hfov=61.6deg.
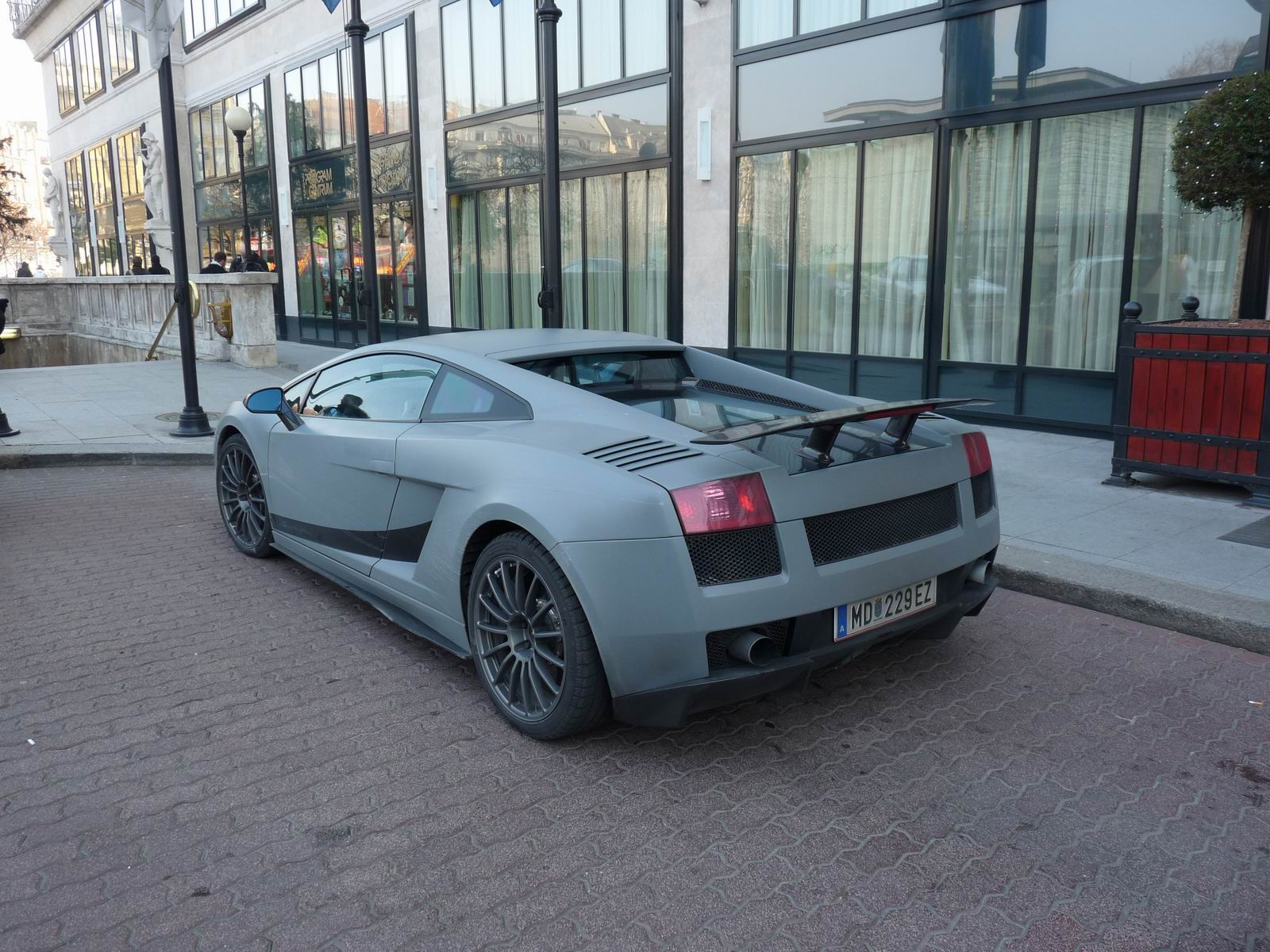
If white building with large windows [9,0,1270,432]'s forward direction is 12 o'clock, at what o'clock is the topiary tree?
The topiary tree is roughly at 10 o'clock from the white building with large windows.

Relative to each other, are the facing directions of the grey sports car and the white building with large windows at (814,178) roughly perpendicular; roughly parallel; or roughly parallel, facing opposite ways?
roughly perpendicular

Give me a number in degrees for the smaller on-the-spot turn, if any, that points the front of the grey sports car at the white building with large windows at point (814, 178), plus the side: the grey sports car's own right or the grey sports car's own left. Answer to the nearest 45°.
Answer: approximately 45° to the grey sports car's own right

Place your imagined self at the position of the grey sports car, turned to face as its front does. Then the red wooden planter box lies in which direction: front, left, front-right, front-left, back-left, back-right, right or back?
right

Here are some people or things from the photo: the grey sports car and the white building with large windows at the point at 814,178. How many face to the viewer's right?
0

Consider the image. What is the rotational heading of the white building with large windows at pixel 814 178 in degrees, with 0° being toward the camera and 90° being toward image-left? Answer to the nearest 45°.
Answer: approximately 45°

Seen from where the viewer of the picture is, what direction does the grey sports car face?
facing away from the viewer and to the left of the viewer

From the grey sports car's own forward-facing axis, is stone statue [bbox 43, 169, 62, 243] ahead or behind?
ahead

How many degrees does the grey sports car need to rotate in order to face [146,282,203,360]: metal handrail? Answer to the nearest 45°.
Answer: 0° — it already faces it

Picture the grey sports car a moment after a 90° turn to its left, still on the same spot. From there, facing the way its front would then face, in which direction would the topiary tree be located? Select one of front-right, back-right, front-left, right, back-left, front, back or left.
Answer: back

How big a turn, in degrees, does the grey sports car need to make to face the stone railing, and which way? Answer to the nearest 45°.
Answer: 0° — it already faces it

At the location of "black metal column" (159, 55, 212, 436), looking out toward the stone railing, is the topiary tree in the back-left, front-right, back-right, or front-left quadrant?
back-right

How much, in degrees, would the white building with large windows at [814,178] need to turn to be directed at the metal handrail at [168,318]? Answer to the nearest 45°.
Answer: approximately 90° to its right
